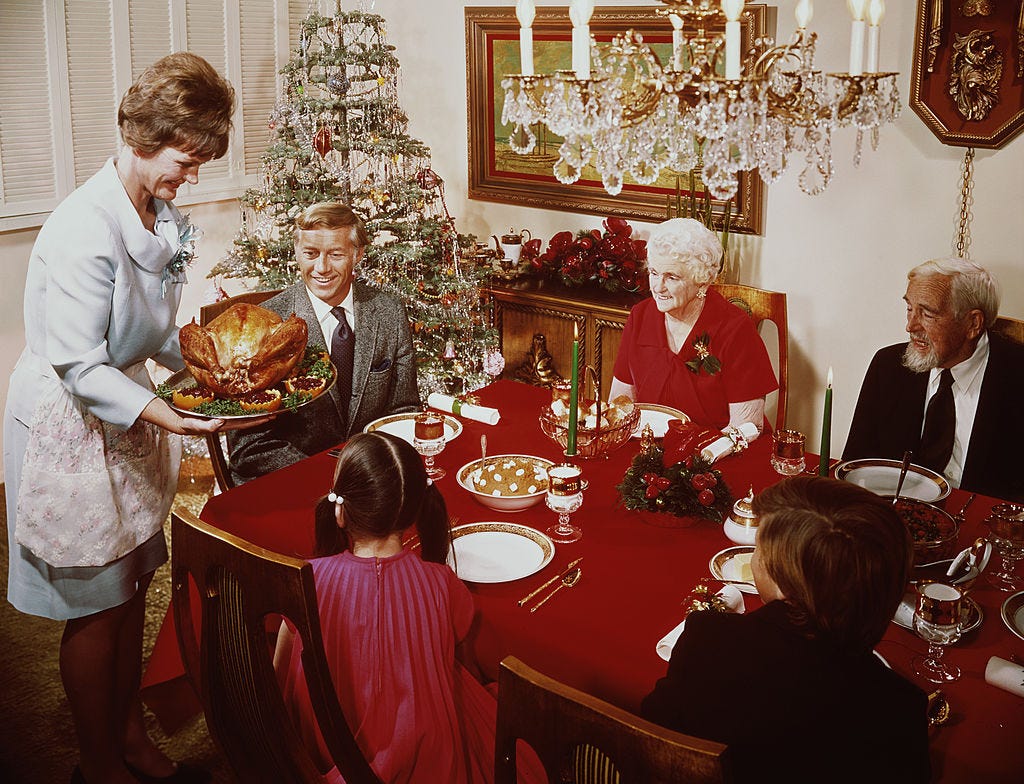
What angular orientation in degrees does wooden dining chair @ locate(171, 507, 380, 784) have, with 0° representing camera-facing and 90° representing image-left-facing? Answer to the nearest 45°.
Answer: approximately 225°

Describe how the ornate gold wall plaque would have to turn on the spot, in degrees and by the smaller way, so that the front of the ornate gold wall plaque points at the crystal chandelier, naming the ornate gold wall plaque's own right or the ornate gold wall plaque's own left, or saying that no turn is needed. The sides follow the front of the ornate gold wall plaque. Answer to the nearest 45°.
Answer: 0° — it already faces it

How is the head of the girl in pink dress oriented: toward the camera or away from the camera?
away from the camera

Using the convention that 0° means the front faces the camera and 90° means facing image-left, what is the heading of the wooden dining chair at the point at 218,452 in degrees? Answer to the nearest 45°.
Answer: approximately 315°

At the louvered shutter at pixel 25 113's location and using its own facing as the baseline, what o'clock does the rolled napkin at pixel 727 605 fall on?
The rolled napkin is roughly at 1 o'clock from the louvered shutter.

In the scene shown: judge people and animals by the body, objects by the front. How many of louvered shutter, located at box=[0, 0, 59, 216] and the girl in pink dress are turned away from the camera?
1

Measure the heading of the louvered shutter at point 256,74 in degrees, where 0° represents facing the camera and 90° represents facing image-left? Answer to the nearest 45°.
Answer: approximately 315°

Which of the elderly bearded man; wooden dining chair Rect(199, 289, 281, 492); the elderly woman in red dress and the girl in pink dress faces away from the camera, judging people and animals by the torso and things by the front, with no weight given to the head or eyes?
the girl in pink dress

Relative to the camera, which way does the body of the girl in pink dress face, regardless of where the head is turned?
away from the camera
